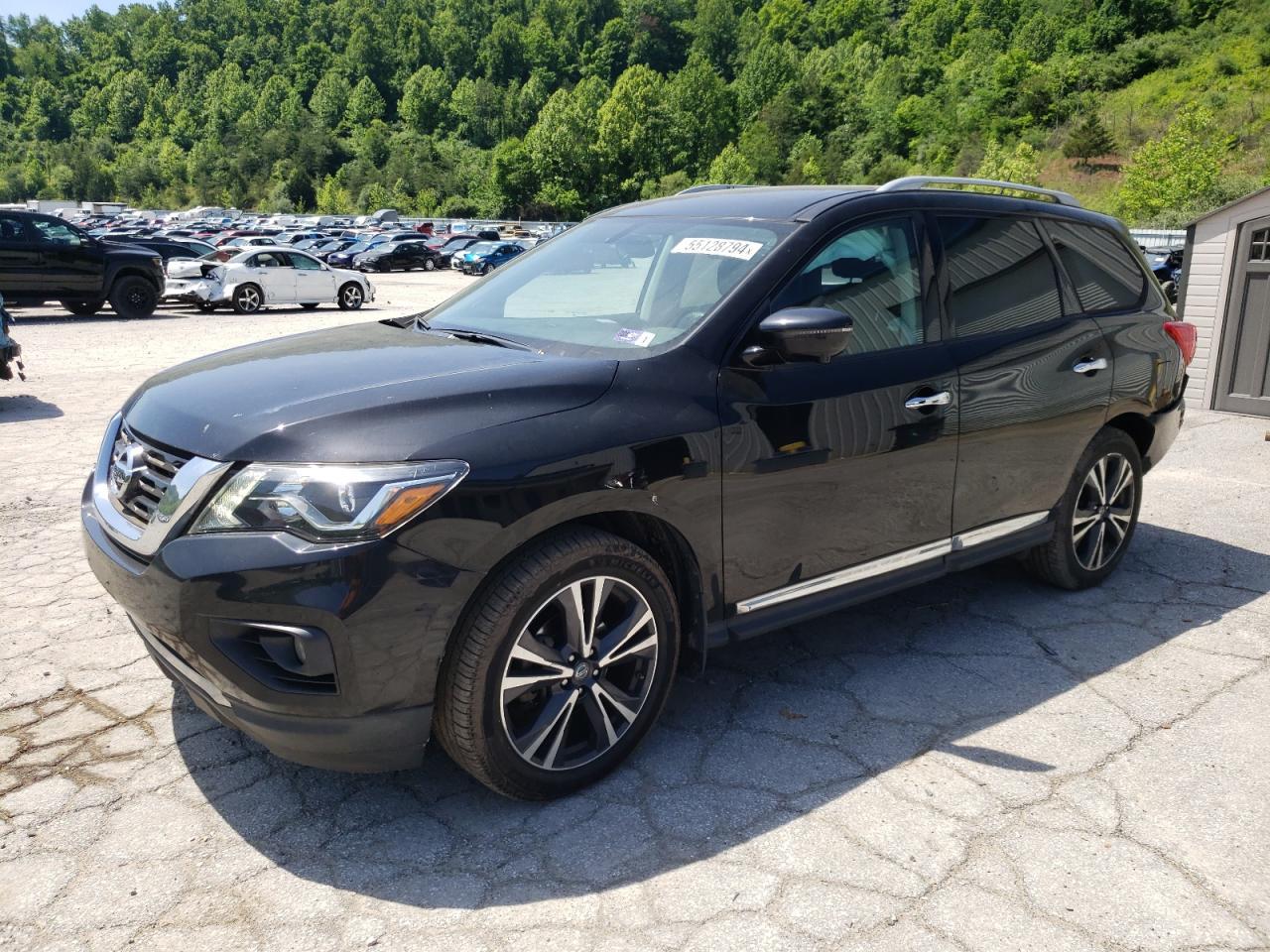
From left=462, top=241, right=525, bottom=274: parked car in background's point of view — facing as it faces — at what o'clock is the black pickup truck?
The black pickup truck is roughly at 11 o'clock from the parked car in background.

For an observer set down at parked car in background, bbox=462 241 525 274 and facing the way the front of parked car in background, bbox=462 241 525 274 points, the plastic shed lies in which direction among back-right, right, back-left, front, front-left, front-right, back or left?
front-left

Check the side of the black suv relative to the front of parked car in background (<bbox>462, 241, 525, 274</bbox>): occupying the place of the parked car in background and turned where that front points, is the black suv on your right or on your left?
on your left

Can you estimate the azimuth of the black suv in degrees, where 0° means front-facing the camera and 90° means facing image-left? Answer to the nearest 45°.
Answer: approximately 45°

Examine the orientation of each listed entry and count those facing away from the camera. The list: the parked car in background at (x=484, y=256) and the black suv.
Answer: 0

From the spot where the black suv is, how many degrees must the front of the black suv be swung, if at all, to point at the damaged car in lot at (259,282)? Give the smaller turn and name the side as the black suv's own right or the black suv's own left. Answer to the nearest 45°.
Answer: approximately 135° to the black suv's own right

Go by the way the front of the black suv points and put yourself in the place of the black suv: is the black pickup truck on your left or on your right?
on your right

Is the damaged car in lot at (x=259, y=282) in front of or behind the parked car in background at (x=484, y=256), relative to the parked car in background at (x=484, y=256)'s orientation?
in front
